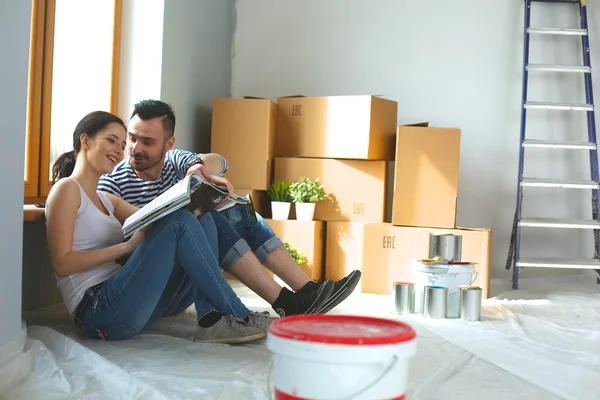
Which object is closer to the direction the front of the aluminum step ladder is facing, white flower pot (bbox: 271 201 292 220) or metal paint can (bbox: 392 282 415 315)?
the metal paint can

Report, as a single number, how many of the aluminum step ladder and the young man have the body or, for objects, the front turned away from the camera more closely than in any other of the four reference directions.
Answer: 0

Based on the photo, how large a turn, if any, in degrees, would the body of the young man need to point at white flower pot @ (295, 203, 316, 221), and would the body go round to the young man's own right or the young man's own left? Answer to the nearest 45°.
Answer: approximately 90° to the young man's own left

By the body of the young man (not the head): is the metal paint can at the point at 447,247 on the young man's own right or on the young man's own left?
on the young man's own left

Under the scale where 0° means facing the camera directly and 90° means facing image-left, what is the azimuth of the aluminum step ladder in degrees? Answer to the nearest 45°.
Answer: approximately 0°

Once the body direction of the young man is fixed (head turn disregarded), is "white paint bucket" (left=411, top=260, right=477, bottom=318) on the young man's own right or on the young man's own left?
on the young man's own left

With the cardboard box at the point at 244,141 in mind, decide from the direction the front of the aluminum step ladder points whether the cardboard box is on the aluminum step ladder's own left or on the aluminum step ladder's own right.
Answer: on the aluminum step ladder's own right

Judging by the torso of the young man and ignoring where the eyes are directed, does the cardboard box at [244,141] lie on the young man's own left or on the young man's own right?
on the young man's own left

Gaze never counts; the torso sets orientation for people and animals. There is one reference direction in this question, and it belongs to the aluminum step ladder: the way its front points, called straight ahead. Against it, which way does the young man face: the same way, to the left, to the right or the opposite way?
to the left

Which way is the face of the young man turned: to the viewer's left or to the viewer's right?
to the viewer's left

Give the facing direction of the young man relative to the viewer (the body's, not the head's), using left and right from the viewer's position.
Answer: facing the viewer and to the right of the viewer

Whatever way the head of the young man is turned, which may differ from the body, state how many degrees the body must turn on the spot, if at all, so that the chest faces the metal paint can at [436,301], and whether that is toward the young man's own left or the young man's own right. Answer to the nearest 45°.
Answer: approximately 45° to the young man's own left

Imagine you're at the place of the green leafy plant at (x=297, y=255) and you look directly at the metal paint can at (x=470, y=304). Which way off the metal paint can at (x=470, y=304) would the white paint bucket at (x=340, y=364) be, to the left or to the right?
right

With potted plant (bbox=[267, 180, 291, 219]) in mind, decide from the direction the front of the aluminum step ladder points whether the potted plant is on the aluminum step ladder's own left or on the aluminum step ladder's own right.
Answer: on the aluminum step ladder's own right

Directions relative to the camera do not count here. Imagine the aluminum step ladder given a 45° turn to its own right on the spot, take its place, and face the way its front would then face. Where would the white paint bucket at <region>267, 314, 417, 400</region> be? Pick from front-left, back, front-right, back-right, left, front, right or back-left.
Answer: front-left
